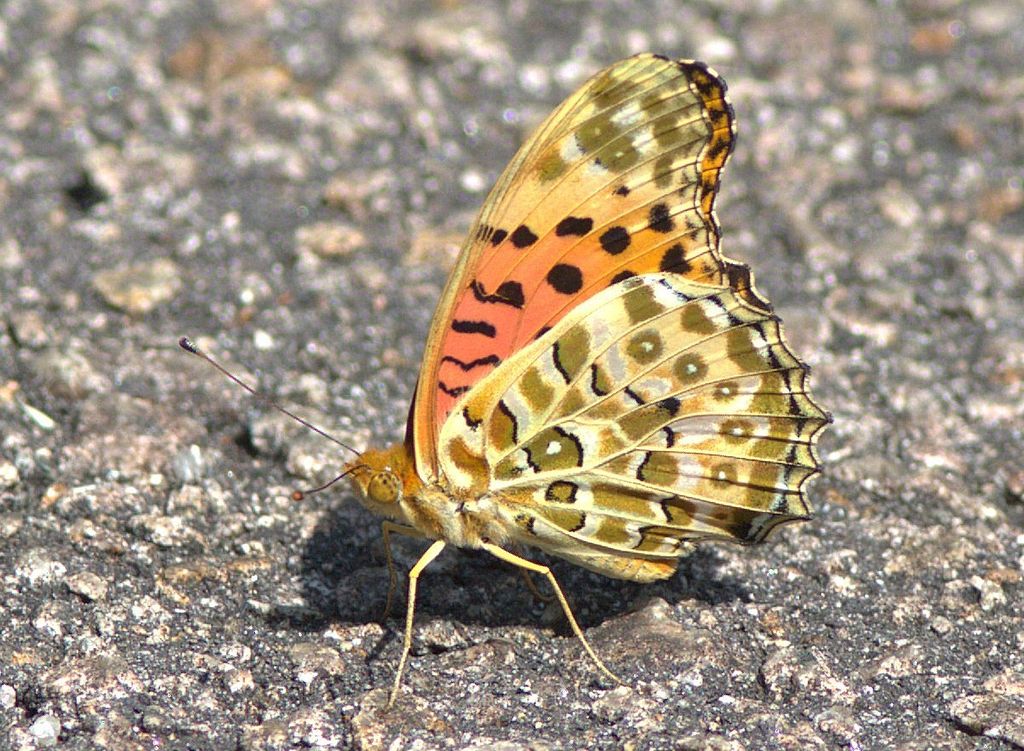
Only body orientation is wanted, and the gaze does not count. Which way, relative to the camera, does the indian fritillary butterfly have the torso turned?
to the viewer's left
